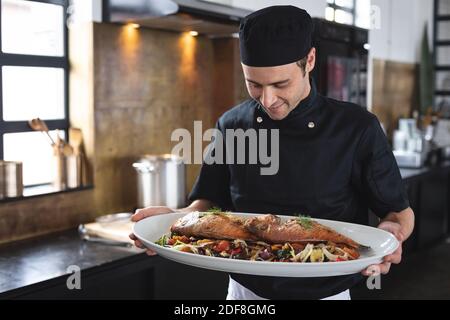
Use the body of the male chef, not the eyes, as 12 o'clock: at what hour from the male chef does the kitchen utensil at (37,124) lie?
The kitchen utensil is roughly at 3 o'clock from the male chef.

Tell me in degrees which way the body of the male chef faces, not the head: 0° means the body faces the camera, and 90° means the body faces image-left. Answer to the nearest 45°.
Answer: approximately 45°

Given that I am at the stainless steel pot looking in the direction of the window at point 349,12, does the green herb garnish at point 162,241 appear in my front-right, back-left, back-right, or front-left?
back-right

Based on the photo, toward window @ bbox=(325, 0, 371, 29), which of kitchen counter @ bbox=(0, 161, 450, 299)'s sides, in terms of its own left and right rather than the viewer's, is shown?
left

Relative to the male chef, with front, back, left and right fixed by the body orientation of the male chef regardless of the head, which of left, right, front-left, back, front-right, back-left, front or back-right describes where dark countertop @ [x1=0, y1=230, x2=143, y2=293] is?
right

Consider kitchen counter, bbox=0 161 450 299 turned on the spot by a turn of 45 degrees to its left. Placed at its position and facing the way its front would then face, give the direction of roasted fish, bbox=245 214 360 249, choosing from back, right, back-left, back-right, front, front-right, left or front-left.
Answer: front-right

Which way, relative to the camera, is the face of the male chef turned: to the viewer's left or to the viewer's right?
to the viewer's left

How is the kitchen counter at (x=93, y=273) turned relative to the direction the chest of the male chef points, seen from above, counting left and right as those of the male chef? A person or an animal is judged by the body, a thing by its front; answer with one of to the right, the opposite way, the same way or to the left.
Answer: to the left

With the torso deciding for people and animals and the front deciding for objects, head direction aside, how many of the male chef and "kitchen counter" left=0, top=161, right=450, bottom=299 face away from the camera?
0

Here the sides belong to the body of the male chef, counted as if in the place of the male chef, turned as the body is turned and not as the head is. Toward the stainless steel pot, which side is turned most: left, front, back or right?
back

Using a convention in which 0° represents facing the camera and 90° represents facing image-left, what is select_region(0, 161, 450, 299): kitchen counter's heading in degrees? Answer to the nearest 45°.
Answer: approximately 315°
